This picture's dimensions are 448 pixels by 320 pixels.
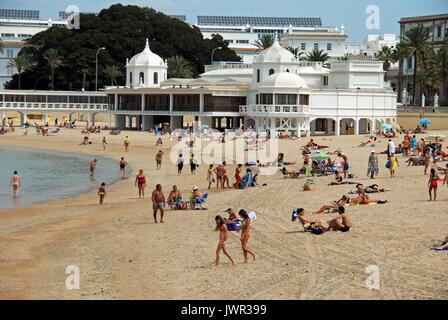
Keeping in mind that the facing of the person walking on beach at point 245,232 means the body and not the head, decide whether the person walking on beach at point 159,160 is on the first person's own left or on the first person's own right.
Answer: on the first person's own right

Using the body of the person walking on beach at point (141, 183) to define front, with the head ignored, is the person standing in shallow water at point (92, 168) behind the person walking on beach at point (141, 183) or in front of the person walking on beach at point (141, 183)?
behind

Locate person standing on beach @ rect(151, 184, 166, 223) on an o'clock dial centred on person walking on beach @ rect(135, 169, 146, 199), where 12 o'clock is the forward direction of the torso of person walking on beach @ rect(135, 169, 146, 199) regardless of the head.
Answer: person standing on beach @ rect(151, 184, 166, 223) is roughly at 12 o'clock from person walking on beach @ rect(135, 169, 146, 199).

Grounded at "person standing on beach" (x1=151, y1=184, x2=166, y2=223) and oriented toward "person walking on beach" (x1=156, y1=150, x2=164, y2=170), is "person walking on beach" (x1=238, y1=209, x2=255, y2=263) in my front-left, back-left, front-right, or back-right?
back-right

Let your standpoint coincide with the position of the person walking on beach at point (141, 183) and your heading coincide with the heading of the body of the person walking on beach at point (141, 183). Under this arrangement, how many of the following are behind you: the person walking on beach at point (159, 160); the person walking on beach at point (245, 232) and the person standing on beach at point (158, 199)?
1

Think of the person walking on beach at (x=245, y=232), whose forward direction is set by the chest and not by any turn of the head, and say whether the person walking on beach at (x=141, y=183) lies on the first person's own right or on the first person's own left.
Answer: on the first person's own right

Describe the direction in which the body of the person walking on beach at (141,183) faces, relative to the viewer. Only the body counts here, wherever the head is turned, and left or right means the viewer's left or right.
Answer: facing the viewer

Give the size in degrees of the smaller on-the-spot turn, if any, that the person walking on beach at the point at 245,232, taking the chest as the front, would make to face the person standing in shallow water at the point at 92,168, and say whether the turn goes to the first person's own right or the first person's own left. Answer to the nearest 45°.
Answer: approximately 90° to the first person's own right
